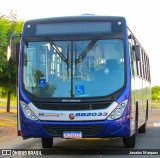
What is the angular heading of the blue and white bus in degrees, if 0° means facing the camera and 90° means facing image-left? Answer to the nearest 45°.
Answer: approximately 0°
